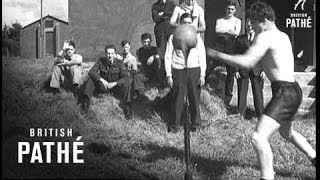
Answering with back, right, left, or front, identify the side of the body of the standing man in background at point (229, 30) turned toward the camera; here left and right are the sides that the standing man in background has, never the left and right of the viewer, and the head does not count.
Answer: front

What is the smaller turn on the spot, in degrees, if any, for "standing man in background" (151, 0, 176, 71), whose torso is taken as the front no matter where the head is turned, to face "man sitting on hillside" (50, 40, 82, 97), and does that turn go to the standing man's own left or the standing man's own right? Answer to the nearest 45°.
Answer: approximately 90° to the standing man's own right

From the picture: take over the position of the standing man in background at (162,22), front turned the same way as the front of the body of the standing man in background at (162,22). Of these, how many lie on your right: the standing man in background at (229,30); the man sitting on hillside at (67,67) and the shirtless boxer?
1

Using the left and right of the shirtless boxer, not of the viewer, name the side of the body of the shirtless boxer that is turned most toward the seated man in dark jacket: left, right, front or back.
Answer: front

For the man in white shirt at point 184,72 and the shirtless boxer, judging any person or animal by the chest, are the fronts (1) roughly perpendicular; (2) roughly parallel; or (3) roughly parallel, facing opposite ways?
roughly perpendicular

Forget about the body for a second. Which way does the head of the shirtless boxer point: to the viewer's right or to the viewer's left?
to the viewer's left

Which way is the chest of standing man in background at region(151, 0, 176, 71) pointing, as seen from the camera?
toward the camera

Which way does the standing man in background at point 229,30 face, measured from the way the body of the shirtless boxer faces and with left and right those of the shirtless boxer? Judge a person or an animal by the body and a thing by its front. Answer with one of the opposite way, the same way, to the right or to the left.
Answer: to the left

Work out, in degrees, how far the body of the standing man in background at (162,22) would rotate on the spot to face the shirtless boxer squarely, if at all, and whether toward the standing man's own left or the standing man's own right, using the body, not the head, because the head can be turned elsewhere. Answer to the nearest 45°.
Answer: approximately 45° to the standing man's own left

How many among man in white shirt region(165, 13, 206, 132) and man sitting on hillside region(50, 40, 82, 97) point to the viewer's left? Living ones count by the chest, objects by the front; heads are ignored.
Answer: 0

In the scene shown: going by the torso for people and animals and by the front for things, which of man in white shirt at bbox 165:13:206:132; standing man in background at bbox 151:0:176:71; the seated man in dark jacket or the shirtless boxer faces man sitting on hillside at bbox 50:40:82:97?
the shirtless boxer

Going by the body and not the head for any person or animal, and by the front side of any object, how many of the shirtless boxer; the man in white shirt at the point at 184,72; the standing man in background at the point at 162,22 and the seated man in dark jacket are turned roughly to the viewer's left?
1

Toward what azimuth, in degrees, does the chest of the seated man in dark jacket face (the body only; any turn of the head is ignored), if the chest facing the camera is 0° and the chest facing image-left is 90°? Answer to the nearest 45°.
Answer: approximately 0°

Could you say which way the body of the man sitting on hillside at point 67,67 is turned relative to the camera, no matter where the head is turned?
toward the camera

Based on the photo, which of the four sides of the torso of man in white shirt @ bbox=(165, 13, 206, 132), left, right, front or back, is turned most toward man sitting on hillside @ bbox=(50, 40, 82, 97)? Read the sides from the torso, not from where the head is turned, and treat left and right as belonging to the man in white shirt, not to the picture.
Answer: right

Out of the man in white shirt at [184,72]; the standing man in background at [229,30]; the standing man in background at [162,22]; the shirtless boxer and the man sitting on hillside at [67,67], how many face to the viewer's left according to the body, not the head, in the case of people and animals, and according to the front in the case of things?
1
